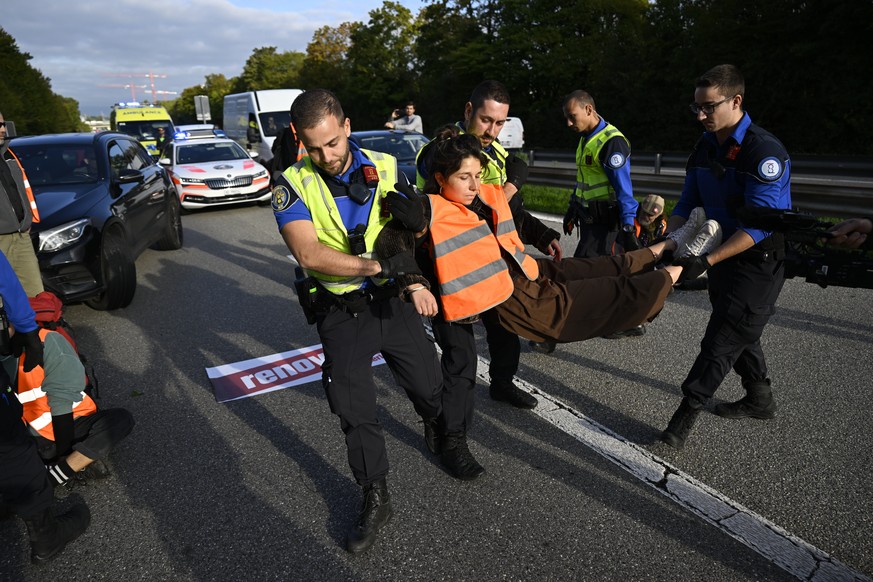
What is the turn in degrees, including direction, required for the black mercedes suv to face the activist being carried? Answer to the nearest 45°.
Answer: approximately 45° to its left

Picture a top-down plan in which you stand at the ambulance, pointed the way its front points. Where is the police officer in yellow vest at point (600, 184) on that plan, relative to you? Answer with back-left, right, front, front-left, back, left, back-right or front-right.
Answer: front

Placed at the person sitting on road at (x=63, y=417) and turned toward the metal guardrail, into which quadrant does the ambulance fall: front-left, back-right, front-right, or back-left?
front-left

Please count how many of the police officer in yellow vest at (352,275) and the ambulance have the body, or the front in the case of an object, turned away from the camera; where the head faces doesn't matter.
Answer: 0

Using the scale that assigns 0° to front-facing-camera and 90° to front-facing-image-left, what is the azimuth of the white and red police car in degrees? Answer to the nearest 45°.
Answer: approximately 315°

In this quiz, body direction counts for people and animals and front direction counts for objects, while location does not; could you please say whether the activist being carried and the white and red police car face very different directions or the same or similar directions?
same or similar directions

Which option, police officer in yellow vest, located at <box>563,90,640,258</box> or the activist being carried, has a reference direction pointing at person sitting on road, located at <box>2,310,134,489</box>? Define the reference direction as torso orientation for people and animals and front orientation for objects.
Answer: the police officer in yellow vest

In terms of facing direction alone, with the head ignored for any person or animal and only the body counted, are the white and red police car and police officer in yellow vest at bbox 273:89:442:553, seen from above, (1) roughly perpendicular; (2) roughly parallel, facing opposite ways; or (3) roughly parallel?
roughly parallel

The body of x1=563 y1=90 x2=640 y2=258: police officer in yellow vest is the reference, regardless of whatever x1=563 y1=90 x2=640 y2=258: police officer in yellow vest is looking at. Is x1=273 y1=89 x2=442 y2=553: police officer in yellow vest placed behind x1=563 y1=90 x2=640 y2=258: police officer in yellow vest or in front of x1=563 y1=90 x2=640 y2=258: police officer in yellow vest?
in front

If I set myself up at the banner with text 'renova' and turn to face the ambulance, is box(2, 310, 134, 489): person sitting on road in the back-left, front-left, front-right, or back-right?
back-left

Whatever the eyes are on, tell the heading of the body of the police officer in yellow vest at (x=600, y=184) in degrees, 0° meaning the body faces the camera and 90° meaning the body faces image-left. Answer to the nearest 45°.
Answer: approximately 45°

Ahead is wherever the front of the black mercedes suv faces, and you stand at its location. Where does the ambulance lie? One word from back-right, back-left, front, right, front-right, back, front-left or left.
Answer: back-right

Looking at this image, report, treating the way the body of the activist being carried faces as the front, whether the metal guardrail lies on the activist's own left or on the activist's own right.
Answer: on the activist's own left
